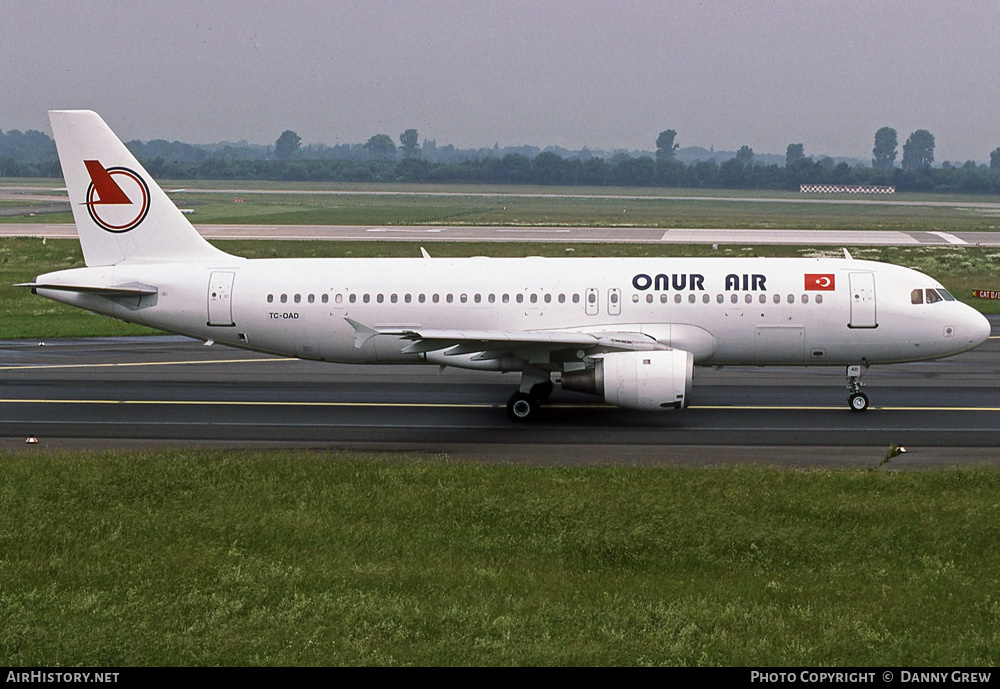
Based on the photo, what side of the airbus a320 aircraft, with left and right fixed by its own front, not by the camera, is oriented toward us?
right
